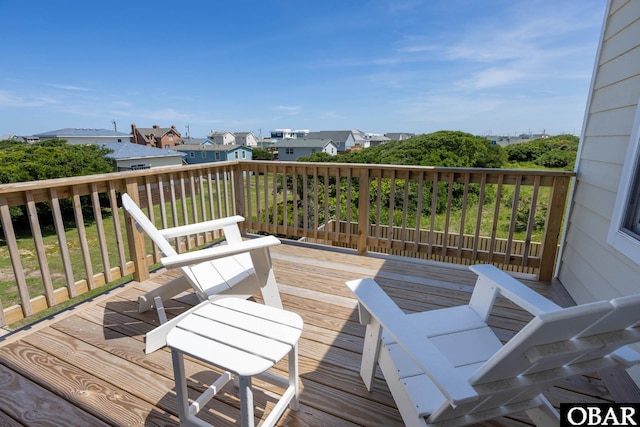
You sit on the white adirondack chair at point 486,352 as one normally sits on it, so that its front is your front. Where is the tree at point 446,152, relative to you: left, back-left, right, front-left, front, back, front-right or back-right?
front-right

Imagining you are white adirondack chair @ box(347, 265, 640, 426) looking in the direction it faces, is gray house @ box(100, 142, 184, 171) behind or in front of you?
in front

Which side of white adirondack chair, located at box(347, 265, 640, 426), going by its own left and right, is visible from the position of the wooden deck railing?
front

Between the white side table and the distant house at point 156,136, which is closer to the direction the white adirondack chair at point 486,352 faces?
the distant house

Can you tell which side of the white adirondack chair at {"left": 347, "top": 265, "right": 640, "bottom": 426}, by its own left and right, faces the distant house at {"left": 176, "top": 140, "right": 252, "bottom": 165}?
front

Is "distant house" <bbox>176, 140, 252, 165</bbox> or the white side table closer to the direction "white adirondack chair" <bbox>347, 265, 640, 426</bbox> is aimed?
the distant house

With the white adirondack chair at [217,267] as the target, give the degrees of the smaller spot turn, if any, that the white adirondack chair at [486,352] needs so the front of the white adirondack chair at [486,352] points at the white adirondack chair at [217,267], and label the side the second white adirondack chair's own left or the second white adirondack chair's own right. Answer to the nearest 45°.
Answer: approximately 45° to the second white adirondack chair's own left

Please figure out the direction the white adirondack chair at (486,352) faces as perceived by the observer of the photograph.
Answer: facing away from the viewer and to the left of the viewer

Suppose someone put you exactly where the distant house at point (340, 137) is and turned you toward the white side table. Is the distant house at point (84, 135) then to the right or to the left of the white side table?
right

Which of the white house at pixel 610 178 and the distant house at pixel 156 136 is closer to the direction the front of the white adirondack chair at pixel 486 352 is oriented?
the distant house
